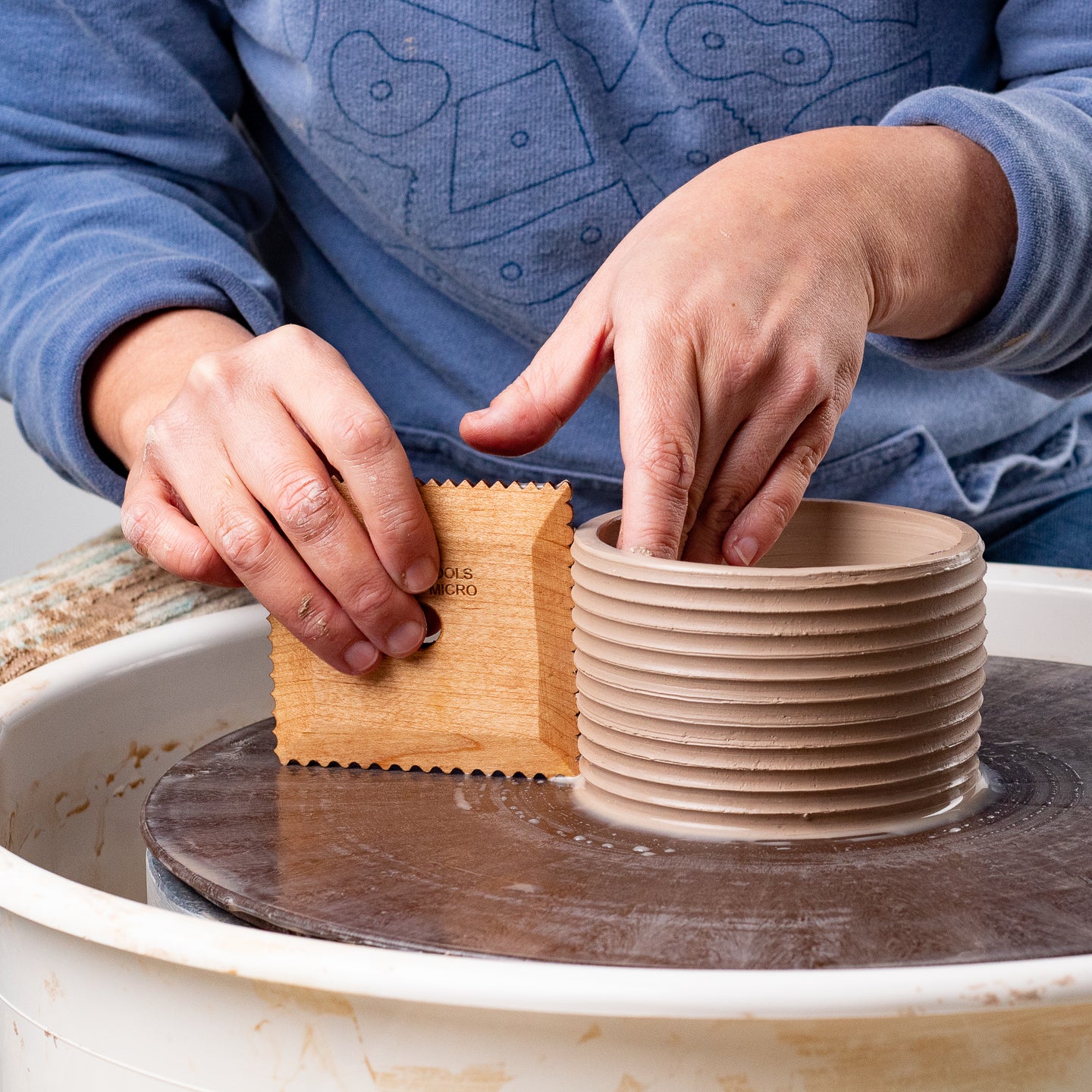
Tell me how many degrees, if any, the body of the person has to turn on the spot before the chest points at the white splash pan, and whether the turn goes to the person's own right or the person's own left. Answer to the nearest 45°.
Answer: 0° — they already face it

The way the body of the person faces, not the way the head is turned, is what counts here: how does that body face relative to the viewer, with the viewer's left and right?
facing the viewer
